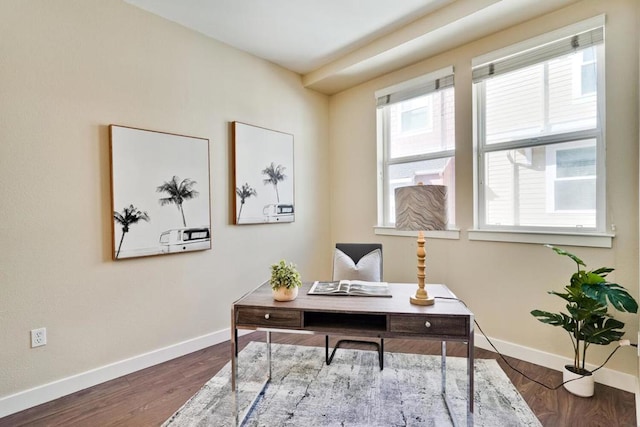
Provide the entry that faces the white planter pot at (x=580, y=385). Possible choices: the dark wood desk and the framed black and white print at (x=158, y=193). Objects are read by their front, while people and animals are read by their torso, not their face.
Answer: the framed black and white print

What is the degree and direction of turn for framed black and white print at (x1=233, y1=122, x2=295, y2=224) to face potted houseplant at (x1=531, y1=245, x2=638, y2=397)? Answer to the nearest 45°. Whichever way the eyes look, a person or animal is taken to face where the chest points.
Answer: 0° — it already faces it

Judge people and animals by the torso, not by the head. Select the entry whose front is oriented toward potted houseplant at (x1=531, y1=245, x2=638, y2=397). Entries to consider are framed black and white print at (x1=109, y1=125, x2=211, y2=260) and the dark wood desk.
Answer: the framed black and white print

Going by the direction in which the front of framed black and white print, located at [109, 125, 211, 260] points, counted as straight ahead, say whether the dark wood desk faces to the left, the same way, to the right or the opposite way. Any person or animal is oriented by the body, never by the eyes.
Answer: to the right

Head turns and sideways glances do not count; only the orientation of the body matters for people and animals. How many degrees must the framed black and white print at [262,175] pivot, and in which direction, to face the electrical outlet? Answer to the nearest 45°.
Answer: approximately 90° to its right

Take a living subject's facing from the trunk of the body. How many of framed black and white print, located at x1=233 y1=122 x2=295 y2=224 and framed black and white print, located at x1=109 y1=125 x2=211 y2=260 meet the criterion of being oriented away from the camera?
0

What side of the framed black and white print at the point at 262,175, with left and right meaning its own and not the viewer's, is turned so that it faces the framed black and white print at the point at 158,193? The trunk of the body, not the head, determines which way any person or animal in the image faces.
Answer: right

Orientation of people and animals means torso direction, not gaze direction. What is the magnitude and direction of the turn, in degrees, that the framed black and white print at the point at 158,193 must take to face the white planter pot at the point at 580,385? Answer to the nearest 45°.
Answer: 0° — it already faces it

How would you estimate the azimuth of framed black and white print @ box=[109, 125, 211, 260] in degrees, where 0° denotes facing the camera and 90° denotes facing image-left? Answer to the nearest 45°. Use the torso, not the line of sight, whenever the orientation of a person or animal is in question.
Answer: approximately 315°

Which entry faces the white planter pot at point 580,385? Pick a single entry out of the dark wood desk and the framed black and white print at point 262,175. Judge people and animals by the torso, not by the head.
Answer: the framed black and white print

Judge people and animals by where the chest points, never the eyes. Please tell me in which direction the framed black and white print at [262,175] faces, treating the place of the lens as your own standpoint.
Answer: facing the viewer and to the right of the viewer

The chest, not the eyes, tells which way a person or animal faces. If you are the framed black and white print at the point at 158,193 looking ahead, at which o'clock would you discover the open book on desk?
The open book on desk is roughly at 12 o'clock from the framed black and white print.

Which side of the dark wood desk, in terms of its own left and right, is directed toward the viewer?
front

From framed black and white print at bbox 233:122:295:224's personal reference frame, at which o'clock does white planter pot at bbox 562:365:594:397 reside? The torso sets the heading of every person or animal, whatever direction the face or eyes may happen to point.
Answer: The white planter pot is roughly at 12 o'clock from the framed black and white print.

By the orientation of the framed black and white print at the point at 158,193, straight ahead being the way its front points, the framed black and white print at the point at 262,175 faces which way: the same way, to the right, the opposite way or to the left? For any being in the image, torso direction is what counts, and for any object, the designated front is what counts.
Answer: the same way

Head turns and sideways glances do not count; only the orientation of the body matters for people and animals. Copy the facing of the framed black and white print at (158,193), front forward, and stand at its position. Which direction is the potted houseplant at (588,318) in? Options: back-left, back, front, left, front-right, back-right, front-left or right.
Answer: front

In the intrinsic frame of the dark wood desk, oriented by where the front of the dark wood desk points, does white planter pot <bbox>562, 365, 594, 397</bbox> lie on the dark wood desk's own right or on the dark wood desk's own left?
on the dark wood desk's own left
